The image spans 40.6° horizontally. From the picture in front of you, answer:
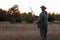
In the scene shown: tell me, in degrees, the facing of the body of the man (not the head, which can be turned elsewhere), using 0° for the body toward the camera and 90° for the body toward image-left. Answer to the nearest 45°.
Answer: approximately 135°
